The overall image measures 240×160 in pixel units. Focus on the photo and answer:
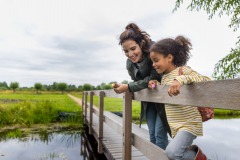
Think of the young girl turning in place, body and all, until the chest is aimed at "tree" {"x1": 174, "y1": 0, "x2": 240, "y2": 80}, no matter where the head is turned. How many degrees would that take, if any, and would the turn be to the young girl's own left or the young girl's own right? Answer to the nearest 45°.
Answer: approximately 135° to the young girl's own right

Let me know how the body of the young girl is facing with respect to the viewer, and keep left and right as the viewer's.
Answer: facing the viewer and to the left of the viewer

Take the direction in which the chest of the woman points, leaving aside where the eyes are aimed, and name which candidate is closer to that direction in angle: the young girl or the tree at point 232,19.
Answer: the young girl

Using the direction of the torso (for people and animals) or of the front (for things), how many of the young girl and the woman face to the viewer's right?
0

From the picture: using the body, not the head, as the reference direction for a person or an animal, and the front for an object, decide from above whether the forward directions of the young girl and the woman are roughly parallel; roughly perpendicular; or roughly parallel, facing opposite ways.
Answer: roughly parallel

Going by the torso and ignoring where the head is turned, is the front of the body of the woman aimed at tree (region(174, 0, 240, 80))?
no

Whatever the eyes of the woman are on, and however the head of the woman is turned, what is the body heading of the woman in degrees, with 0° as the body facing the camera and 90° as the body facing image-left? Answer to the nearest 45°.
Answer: approximately 45°

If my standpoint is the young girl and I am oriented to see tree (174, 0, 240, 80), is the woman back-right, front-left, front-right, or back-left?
front-left

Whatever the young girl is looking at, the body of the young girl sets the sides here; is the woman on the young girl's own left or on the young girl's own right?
on the young girl's own right
